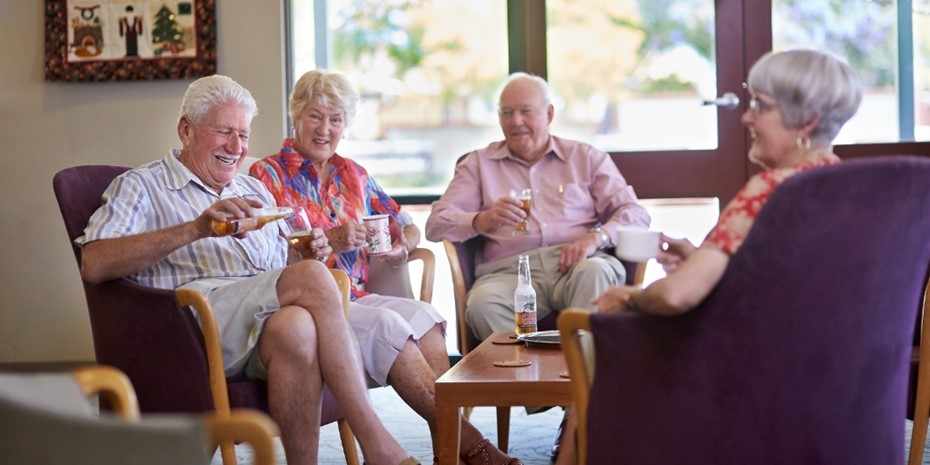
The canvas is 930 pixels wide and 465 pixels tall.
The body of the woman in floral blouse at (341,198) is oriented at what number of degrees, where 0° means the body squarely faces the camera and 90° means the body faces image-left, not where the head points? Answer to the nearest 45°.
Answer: approximately 315°

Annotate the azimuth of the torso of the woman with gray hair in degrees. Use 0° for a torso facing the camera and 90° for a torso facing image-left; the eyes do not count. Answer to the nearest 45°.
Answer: approximately 90°

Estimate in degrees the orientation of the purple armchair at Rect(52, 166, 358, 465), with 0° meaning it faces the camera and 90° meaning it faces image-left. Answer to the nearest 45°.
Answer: approximately 315°

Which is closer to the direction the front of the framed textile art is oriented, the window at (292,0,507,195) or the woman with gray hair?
the woman with gray hair

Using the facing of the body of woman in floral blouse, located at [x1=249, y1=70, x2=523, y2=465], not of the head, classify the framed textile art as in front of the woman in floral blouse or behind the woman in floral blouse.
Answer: behind

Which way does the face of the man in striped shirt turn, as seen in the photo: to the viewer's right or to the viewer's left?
to the viewer's right
